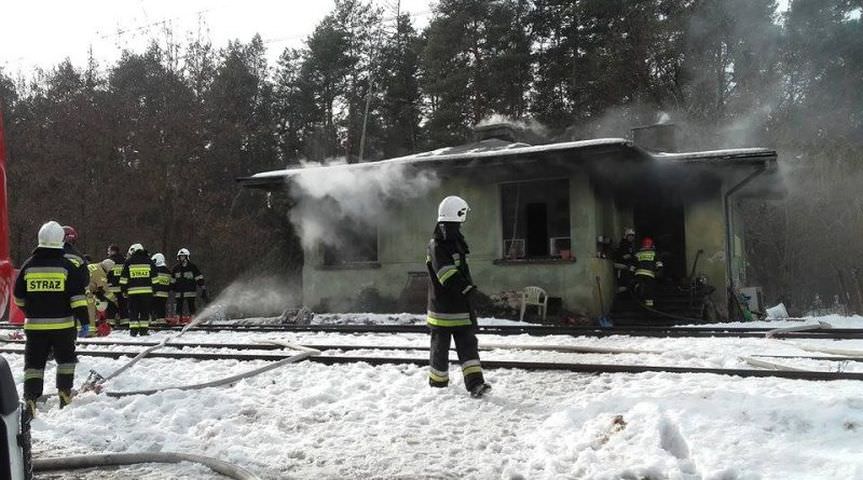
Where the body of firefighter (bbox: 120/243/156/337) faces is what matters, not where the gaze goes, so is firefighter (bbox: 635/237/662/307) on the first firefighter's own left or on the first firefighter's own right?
on the first firefighter's own right

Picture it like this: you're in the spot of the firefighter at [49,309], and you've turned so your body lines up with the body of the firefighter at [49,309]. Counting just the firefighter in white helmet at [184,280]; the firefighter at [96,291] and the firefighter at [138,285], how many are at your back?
0

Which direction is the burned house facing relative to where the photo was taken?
toward the camera

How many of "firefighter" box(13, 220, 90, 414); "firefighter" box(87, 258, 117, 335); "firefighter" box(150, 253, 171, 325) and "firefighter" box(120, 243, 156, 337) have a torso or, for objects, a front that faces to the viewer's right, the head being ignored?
1

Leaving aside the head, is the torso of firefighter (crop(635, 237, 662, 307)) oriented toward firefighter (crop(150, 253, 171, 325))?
no

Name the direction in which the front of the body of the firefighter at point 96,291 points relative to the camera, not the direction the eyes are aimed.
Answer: to the viewer's right

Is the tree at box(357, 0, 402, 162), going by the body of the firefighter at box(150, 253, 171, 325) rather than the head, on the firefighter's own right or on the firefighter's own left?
on the firefighter's own right

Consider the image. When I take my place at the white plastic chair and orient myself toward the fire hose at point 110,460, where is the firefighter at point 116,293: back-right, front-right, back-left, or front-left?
front-right

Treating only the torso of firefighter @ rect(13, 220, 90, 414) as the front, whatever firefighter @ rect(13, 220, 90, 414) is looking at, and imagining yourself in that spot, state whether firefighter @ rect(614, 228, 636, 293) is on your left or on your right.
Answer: on your right

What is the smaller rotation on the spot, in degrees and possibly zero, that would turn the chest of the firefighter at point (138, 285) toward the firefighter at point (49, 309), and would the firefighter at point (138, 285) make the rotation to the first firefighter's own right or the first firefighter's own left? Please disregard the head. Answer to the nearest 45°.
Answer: approximately 180°

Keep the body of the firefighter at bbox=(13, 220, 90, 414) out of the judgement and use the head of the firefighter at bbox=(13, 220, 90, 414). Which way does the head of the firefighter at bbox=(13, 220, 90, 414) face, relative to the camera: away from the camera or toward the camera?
away from the camera

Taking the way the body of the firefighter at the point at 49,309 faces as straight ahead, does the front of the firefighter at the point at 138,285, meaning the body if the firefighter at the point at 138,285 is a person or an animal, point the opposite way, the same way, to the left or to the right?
the same way

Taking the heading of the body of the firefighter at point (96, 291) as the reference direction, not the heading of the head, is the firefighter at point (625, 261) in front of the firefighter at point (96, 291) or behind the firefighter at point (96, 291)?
in front

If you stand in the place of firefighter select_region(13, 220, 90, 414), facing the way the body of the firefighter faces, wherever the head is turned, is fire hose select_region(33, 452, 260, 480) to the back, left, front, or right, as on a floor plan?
back

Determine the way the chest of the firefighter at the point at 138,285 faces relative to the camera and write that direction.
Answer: away from the camera
